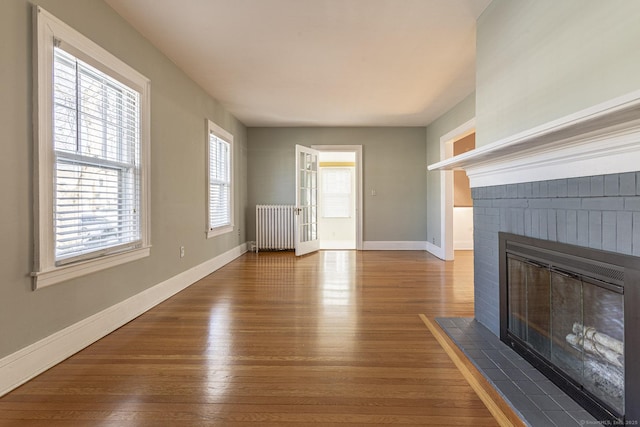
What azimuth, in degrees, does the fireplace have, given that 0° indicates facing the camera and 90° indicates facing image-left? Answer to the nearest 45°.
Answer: approximately 45°

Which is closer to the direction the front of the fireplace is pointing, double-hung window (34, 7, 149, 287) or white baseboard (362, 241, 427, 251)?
the double-hung window

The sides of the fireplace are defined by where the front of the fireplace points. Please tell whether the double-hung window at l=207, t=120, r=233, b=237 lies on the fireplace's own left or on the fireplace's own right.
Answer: on the fireplace's own right

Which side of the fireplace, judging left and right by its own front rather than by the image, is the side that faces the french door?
right

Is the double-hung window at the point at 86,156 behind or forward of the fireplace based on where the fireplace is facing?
forward

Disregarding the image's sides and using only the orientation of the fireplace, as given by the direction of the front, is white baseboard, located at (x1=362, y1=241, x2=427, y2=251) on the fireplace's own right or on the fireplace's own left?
on the fireplace's own right

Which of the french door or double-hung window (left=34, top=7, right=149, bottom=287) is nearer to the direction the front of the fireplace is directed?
the double-hung window

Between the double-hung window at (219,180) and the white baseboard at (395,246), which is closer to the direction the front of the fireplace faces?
the double-hung window
